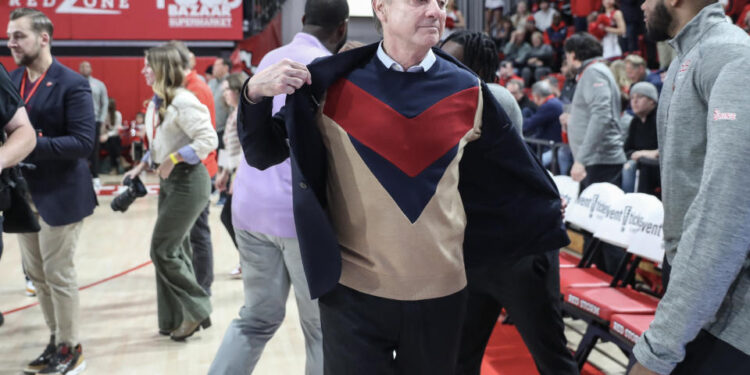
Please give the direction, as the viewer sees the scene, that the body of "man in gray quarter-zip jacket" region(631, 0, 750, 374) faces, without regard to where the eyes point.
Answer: to the viewer's left

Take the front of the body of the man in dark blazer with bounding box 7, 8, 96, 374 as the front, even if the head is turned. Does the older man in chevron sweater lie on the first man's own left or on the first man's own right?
on the first man's own left

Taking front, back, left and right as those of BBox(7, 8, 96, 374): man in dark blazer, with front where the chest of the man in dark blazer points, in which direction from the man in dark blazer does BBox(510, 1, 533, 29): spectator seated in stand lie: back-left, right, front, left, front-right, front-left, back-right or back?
back

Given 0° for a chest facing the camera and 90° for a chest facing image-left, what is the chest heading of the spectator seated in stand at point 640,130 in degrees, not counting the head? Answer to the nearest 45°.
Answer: approximately 45°

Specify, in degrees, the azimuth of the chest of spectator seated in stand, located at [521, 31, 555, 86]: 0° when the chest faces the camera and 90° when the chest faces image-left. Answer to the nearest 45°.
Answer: approximately 45°

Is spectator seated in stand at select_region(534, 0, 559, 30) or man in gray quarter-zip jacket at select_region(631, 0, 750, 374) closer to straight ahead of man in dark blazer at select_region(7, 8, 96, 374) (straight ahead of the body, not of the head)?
the man in gray quarter-zip jacket

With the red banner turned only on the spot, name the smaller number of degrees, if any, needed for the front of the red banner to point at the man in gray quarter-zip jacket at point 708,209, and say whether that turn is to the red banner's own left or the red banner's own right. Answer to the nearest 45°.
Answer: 0° — it already faces them

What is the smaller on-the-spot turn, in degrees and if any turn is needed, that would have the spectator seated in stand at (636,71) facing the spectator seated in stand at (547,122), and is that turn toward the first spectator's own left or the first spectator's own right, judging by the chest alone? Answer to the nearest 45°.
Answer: approximately 45° to the first spectator's own right

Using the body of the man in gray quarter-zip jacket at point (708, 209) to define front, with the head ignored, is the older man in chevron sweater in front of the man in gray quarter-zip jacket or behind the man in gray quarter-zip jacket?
in front

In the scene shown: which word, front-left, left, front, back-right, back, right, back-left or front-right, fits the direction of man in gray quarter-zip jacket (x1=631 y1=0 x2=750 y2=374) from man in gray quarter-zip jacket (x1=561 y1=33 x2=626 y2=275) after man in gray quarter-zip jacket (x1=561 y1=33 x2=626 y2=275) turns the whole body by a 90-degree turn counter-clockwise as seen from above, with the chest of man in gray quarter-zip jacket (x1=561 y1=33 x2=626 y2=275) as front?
front

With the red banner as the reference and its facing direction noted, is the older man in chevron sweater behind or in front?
in front

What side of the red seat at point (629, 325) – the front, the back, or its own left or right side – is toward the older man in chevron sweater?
front

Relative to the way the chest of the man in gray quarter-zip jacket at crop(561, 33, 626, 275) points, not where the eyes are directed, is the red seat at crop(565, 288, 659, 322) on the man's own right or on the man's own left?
on the man's own left

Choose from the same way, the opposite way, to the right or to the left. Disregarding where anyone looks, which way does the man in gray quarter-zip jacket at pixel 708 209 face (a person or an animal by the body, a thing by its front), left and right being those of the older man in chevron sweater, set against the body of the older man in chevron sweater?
to the right
